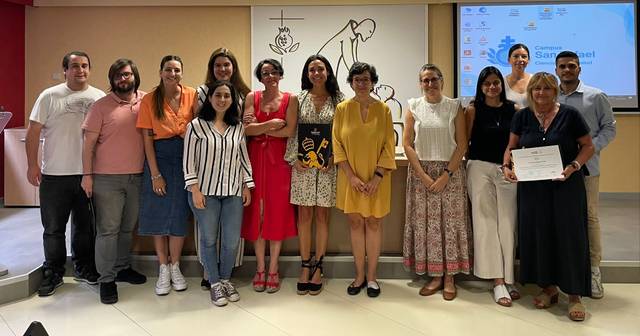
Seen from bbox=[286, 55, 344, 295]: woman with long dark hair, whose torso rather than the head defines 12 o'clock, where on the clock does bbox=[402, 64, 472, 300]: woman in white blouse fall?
The woman in white blouse is roughly at 9 o'clock from the woman with long dark hair.

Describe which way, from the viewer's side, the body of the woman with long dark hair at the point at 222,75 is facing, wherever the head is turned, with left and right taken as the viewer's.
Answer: facing the viewer

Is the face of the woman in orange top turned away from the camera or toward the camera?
toward the camera

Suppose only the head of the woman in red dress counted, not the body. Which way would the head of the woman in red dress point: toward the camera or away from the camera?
toward the camera

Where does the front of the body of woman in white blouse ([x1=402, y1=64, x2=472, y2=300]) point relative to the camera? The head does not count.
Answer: toward the camera

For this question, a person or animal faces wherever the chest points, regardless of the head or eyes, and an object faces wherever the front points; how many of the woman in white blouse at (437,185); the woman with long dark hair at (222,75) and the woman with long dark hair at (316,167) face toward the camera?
3

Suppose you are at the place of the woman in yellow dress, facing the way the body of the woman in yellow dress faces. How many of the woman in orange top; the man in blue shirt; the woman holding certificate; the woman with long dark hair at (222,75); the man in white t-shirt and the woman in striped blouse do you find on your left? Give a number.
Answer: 2

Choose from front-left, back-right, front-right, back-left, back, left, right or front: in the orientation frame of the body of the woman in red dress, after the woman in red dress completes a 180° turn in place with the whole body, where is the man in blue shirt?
right

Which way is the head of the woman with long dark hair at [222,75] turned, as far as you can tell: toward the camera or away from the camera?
toward the camera

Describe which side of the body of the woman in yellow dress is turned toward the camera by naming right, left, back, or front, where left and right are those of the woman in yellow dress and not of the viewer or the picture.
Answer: front

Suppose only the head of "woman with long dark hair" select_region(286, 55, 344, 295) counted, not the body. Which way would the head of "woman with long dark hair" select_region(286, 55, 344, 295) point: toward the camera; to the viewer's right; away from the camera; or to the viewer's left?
toward the camera

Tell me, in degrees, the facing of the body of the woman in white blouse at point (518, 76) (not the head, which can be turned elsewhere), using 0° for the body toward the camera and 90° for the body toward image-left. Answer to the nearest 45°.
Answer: approximately 0°

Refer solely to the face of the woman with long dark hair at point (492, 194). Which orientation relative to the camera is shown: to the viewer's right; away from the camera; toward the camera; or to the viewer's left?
toward the camera

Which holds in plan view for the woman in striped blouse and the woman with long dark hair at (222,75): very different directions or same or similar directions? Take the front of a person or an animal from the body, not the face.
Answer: same or similar directions

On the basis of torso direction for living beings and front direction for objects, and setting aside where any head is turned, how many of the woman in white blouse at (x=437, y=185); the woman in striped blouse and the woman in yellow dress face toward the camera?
3
